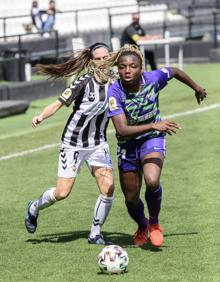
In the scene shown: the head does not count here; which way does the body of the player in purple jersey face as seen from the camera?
toward the camera

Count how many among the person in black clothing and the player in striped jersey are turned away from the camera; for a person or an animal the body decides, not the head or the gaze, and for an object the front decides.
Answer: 0

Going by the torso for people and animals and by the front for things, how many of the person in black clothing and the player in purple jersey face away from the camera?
0

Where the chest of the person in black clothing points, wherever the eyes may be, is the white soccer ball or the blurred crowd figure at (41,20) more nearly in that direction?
the white soccer ball

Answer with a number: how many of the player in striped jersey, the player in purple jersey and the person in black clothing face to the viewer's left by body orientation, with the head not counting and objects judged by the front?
0

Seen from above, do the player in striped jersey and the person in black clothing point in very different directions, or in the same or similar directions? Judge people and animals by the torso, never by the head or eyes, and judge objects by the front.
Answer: same or similar directions

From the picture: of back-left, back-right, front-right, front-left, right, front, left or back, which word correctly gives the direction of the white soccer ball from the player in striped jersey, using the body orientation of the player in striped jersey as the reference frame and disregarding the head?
front-right

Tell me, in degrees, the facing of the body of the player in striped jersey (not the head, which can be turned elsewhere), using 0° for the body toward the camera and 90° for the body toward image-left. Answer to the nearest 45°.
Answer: approximately 315°

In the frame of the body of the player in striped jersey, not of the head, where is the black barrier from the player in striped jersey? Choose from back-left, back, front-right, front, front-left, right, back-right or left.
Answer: back-left

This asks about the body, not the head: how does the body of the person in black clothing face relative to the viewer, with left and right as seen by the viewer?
facing the viewer and to the right of the viewer
